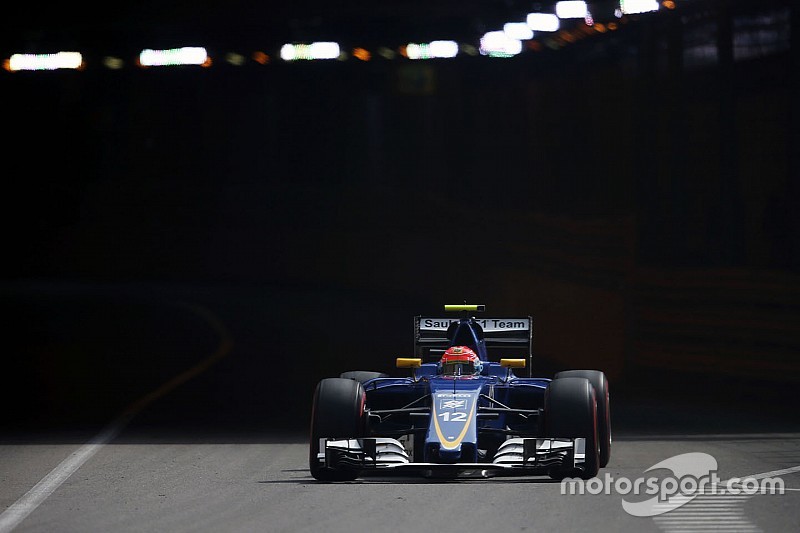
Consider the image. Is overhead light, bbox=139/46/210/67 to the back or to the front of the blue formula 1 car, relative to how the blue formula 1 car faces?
to the back

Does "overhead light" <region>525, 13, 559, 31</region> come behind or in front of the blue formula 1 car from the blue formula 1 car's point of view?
behind

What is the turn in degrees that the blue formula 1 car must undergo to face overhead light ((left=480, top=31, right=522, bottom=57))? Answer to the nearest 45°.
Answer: approximately 180°

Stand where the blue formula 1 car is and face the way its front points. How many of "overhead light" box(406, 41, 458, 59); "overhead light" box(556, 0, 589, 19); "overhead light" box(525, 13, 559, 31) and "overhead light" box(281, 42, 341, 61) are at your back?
4

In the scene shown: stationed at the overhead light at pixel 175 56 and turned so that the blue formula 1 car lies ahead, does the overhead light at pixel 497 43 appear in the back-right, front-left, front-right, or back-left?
front-left

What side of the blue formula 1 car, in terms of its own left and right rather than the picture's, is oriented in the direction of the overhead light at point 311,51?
back

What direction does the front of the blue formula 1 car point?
toward the camera

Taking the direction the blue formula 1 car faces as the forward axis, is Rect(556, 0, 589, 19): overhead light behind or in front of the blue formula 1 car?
behind

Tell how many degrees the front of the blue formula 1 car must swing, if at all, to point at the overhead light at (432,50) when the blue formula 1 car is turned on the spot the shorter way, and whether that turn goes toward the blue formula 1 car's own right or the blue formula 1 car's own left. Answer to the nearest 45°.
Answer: approximately 180°
